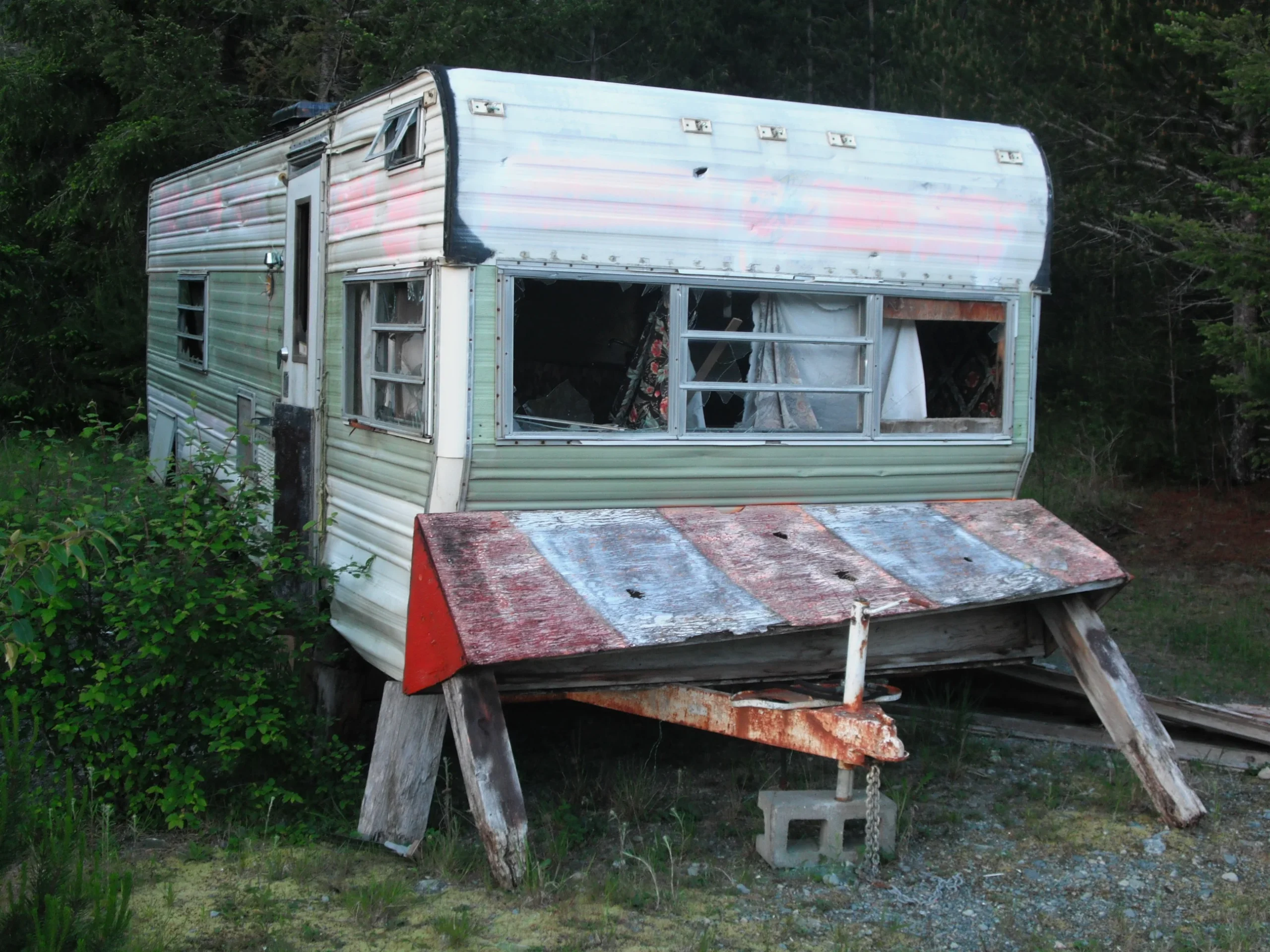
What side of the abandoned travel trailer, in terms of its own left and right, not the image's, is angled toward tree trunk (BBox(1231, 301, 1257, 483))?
left

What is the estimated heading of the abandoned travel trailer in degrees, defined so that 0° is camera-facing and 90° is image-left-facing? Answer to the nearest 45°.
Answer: approximately 315°

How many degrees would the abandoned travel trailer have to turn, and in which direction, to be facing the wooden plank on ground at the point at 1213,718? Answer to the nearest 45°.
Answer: approximately 45° to its left
